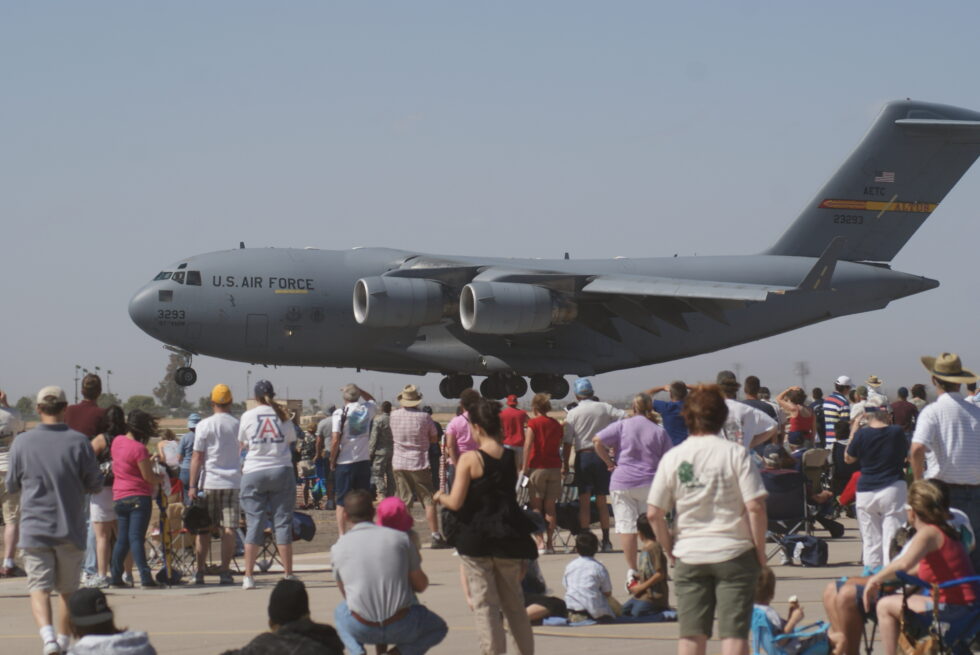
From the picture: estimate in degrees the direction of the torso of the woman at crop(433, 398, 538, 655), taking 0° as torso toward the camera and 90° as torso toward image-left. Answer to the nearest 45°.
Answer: approximately 135°

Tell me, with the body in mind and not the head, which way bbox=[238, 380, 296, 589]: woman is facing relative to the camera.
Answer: away from the camera

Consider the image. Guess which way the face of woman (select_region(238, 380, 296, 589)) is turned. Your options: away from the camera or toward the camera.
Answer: away from the camera

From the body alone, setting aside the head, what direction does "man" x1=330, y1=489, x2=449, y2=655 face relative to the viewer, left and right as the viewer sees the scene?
facing away from the viewer

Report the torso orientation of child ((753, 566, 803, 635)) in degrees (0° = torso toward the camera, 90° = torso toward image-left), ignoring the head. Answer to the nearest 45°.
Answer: approximately 225°

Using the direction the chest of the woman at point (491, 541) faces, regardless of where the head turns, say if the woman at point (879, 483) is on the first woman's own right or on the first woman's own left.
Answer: on the first woman's own right

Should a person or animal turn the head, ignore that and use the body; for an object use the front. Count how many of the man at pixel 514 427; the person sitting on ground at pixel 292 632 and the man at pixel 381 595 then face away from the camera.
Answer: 3

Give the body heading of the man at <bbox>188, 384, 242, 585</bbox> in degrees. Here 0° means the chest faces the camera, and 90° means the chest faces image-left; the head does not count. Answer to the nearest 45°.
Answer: approximately 180°

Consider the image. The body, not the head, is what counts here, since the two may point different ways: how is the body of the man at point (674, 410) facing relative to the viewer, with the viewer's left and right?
facing away from the viewer

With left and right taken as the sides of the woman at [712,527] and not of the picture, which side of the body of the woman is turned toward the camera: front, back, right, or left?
back

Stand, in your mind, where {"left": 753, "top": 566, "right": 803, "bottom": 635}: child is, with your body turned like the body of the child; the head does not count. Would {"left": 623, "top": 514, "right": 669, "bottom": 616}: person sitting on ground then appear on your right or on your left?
on your left

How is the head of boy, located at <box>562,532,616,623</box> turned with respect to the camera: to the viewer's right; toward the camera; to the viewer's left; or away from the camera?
away from the camera

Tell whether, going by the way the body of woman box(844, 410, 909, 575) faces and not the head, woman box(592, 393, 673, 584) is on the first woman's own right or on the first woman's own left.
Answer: on the first woman's own left

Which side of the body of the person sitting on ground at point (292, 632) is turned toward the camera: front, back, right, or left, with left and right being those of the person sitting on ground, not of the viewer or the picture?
back

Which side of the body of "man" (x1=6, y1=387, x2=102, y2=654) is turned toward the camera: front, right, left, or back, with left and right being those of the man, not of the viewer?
back

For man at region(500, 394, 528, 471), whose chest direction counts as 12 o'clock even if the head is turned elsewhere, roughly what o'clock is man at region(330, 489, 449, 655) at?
man at region(330, 489, 449, 655) is roughly at 6 o'clock from man at region(500, 394, 528, 471).

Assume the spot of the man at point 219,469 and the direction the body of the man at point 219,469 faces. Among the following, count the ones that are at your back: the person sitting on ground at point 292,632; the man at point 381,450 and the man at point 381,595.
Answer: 2

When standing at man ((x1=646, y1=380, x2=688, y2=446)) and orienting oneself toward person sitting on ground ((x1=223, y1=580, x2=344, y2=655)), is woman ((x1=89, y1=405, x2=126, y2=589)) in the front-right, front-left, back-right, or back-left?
front-right
